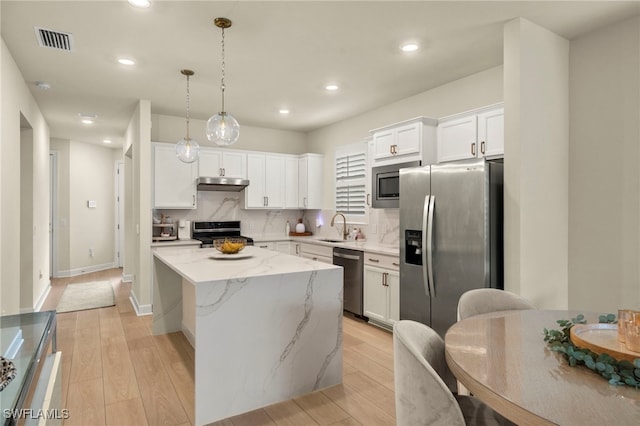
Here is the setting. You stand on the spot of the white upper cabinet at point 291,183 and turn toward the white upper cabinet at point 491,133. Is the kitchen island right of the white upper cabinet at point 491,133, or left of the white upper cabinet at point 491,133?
right

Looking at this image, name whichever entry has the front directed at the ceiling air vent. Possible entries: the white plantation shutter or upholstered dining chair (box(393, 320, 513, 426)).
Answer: the white plantation shutter

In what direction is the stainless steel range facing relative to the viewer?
toward the camera

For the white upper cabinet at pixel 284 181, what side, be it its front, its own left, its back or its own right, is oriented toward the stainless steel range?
right

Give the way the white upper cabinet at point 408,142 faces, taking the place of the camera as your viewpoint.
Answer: facing the viewer and to the left of the viewer

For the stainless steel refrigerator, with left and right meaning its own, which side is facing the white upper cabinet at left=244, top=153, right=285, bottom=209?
right

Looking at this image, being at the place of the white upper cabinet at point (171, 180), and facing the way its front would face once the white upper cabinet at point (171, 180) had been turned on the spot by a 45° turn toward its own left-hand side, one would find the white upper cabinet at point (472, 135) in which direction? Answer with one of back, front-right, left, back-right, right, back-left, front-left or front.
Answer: front

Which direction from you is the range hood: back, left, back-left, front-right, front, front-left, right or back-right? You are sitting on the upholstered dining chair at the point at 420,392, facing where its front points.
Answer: back-left

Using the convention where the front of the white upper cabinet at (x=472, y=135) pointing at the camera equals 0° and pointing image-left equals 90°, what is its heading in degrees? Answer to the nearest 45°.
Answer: approximately 45°

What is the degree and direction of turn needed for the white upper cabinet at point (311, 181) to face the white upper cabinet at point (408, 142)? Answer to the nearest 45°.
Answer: approximately 90° to its left

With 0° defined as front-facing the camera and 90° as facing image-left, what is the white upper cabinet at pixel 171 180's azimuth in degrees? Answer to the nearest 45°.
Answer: approximately 0°

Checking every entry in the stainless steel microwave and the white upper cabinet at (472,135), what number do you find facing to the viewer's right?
0

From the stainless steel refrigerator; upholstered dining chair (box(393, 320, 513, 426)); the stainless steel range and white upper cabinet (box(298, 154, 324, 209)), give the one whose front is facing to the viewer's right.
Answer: the upholstered dining chair

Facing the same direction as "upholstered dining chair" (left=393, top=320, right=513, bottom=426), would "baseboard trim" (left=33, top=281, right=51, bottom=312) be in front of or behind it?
behind

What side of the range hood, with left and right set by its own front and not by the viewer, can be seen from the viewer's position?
front
